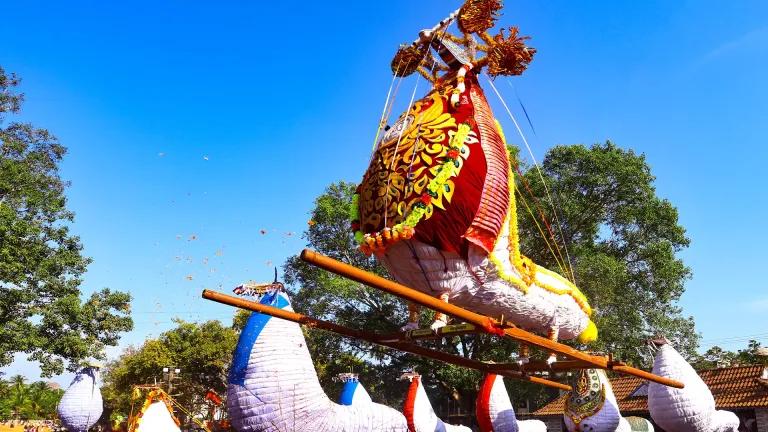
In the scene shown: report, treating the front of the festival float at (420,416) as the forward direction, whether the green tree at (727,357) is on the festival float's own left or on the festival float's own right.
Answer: on the festival float's own right

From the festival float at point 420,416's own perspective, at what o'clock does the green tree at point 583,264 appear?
The green tree is roughly at 4 o'clock from the festival float.

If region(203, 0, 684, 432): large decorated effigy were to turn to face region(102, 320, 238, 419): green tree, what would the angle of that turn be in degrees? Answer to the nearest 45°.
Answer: approximately 90° to its right

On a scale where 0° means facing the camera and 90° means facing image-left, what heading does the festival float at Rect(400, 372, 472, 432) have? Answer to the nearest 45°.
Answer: approximately 90°

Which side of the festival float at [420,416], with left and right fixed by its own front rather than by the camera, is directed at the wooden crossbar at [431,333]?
left

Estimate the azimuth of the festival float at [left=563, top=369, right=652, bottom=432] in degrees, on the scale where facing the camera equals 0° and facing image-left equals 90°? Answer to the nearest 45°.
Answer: approximately 45°

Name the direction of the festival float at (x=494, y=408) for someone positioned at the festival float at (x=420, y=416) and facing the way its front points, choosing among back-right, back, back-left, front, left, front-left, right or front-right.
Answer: back-left

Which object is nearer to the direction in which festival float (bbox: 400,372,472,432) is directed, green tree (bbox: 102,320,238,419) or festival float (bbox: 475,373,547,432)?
the green tree
